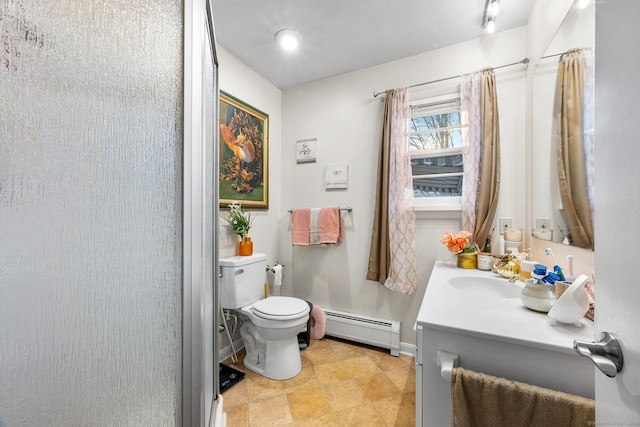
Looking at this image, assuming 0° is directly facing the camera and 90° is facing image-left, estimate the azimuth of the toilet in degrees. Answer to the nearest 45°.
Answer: approximately 315°

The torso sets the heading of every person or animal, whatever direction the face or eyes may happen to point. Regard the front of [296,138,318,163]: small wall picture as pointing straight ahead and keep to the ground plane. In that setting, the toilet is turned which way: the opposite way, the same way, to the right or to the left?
to the left

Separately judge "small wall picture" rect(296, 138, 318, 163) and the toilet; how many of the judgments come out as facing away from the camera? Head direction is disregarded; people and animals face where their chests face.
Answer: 0

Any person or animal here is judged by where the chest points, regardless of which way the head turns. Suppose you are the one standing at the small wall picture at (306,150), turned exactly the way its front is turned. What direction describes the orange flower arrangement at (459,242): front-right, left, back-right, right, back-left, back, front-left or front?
left

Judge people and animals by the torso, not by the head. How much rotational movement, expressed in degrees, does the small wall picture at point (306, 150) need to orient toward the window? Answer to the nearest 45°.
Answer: approximately 90° to its left

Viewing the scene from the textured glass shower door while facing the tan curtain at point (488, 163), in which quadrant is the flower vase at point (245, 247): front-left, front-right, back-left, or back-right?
front-left

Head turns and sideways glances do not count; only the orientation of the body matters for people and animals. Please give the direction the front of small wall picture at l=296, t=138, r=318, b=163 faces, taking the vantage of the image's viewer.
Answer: facing the viewer and to the left of the viewer

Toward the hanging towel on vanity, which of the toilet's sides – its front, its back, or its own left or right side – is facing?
front

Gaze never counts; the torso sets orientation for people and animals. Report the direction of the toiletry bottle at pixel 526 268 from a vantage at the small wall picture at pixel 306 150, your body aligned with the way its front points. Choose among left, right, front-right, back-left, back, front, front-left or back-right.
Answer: left

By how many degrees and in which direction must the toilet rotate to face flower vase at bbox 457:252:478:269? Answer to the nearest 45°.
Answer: approximately 45° to its left

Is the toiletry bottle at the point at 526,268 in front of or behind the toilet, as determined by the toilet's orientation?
in front
